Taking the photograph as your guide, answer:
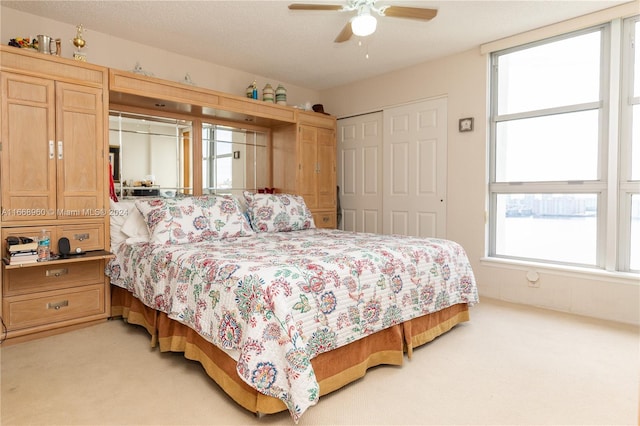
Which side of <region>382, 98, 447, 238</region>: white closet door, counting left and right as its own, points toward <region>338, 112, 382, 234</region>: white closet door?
right

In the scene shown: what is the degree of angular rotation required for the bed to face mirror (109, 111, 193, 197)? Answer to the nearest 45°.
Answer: approximately 180°

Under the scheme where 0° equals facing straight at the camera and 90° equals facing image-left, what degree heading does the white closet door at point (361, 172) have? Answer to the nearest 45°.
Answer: approximately 45°

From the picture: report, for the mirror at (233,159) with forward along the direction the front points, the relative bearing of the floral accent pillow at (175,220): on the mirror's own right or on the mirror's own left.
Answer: on the mirror's own right

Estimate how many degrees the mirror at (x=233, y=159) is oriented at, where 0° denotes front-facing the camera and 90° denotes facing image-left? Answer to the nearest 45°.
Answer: approximately 315°

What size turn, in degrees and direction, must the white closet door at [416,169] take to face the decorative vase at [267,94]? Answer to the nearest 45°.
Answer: approximately 45° to its right
